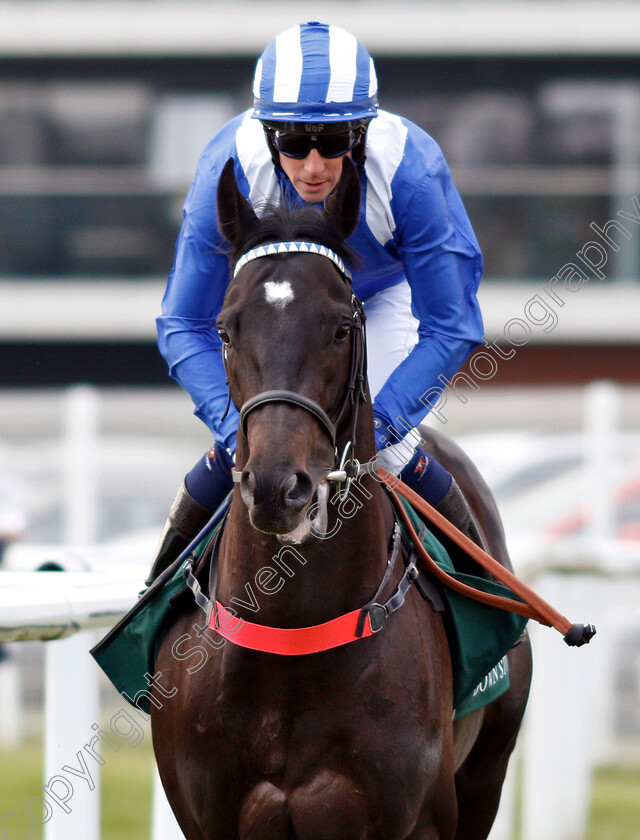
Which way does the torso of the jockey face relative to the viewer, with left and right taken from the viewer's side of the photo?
facing the viewer

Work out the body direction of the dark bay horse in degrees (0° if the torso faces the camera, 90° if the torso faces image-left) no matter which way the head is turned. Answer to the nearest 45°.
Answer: approximately 0°
